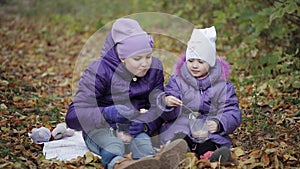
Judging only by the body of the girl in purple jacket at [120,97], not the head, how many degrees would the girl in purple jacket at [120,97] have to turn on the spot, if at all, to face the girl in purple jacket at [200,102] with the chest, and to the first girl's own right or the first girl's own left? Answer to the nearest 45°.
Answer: approximately 45° to the first girl's own left

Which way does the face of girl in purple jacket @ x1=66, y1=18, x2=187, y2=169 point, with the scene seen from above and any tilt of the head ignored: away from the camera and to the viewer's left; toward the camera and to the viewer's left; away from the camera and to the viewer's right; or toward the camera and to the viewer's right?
toward the camera and to the viewer's right

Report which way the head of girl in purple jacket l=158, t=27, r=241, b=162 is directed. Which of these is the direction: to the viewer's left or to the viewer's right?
to the viewer's left

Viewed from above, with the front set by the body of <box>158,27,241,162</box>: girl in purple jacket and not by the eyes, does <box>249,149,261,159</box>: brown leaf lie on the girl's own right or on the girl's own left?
on the girl's own left

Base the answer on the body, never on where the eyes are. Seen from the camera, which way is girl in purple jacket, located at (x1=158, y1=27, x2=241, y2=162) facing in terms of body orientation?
toward the camera

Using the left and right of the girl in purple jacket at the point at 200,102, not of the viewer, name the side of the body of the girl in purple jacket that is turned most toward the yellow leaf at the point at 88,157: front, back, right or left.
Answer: right

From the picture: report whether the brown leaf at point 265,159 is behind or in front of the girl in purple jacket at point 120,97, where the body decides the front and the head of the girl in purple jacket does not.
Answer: in front

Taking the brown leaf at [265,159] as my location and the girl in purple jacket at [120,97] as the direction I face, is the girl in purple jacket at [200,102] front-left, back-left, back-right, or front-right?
front-right

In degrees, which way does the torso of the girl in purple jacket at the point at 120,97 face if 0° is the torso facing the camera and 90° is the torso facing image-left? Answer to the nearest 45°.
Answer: approximately 315°

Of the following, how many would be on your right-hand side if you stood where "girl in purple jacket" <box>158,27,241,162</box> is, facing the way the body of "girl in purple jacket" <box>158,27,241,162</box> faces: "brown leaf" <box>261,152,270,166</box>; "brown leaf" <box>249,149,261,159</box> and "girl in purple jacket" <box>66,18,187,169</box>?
1

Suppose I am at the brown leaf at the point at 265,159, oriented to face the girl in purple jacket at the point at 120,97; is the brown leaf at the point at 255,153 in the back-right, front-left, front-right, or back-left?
front-right

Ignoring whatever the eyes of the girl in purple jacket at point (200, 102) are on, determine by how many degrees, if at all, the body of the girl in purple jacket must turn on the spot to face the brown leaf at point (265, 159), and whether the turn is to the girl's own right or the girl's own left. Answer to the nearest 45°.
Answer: approximately 45° to the girl's own left

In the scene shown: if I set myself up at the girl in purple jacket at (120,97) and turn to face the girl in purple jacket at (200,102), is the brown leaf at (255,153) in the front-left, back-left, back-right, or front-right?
front-right

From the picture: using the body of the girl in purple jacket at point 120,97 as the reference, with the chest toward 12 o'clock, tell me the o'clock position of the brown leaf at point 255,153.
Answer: The brown leaf is roughly at 11 o'clock from the girl in purple jacket.

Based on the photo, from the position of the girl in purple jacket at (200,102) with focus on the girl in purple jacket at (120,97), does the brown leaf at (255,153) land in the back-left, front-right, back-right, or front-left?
back-left

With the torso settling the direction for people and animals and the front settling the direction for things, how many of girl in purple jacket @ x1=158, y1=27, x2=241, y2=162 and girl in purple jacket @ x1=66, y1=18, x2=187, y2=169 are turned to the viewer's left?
0
